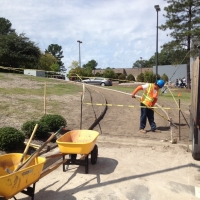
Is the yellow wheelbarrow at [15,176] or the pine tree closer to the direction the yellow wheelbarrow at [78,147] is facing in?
the pine tree

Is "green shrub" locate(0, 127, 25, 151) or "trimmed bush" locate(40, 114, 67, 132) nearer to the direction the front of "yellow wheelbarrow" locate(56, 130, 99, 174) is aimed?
the trimmed bush

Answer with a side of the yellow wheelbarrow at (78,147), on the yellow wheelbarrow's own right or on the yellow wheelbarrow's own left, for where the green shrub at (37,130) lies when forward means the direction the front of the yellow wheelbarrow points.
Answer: on the yellow wheelbarrow's own left
